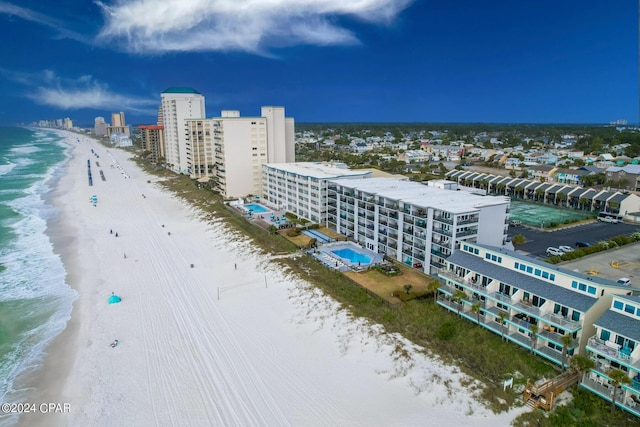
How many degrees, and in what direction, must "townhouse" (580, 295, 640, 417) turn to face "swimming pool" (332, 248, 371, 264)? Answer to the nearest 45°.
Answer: approximately 90° to its right

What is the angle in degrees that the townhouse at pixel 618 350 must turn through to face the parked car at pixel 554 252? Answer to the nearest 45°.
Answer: approximately 135° to its right

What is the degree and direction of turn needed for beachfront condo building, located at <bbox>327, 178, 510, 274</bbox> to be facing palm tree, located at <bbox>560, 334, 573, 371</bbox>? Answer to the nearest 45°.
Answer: approximately 90° to its left

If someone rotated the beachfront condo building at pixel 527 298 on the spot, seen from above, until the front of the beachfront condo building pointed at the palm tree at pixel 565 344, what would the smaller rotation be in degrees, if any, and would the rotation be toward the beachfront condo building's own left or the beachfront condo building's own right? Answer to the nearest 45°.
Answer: approximately 90° to the beachfront condo building's own left

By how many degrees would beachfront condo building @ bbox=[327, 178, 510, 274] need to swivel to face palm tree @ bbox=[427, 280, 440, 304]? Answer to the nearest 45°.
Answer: approximately 45° to its left

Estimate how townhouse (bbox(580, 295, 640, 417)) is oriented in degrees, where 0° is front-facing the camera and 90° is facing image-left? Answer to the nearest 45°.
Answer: approximately 45°

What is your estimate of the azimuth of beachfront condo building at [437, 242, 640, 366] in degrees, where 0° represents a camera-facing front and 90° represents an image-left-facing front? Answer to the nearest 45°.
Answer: approximately 45°

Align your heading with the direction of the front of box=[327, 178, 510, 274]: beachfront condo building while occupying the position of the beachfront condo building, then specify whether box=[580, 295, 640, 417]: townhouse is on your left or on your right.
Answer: on your left

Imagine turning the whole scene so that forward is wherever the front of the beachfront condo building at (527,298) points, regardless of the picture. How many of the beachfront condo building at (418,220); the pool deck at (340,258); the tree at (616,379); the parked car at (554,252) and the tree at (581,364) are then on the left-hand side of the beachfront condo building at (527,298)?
2
